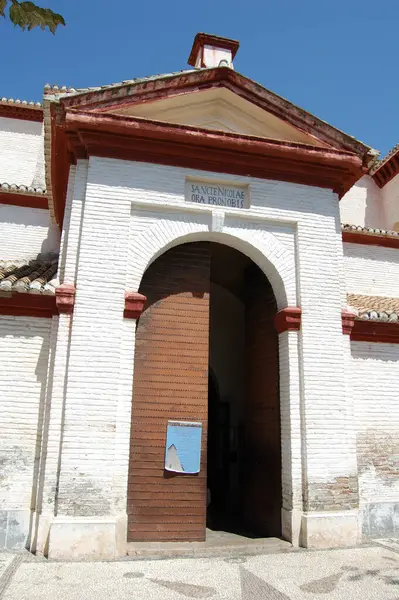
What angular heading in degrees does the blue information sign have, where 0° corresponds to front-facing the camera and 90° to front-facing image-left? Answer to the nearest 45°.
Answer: approximately 0°
